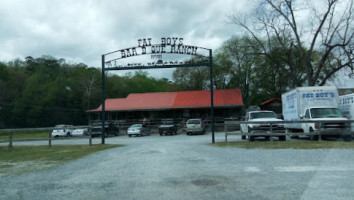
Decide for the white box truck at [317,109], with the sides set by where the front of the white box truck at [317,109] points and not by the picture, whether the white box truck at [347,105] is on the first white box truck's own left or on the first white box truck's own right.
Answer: on the first white box truck's own left

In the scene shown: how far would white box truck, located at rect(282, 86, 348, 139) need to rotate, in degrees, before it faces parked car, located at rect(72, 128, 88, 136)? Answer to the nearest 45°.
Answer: approximately 135° to its right

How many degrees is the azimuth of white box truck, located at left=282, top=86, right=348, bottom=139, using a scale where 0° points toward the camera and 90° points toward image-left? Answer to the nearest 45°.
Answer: approximately 315°
